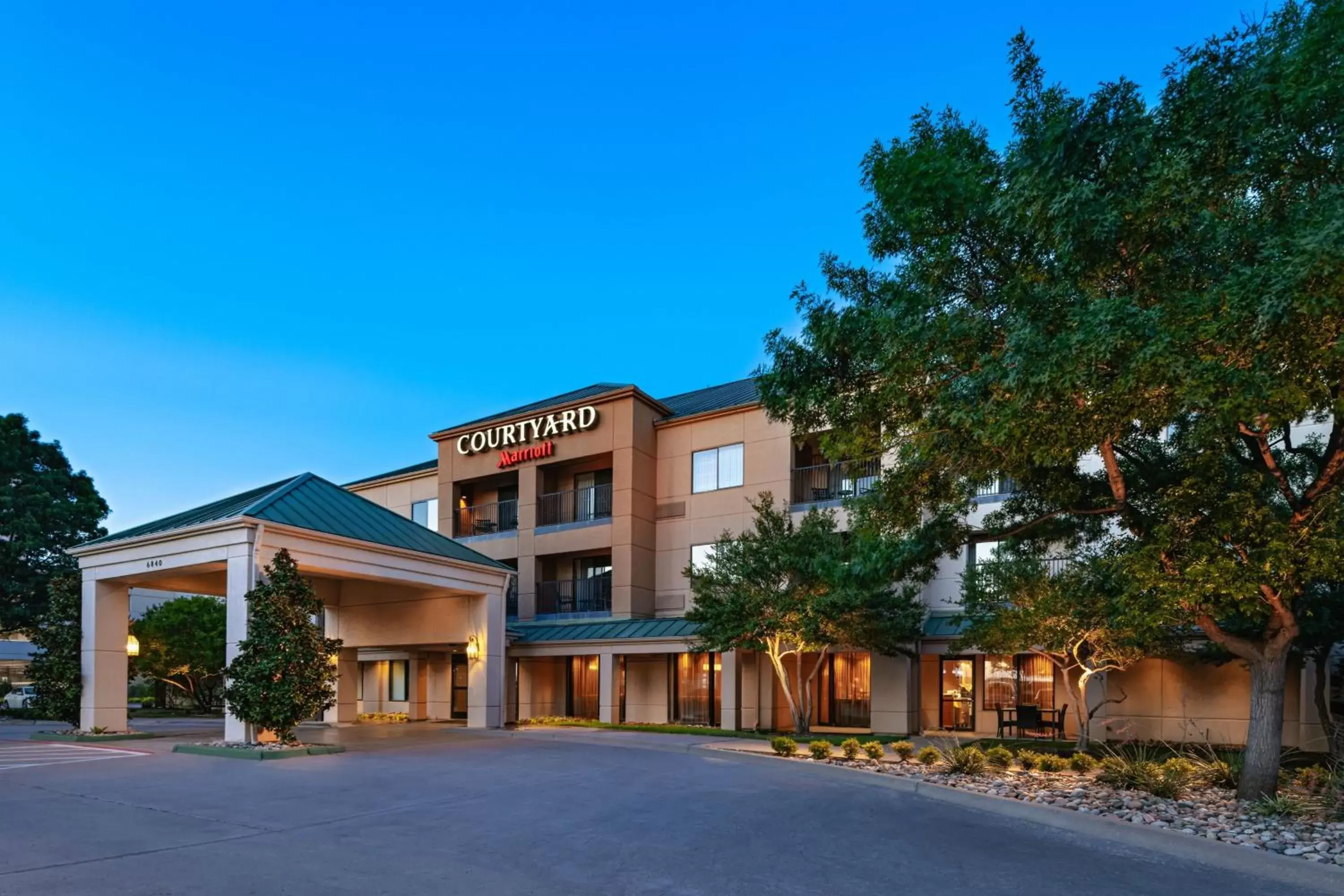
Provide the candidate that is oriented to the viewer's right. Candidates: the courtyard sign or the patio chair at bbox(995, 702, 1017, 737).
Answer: the patio chair

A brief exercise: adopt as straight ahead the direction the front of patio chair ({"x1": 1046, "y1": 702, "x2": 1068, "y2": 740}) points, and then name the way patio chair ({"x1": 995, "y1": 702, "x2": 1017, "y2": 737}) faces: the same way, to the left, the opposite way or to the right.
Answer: the opposite way

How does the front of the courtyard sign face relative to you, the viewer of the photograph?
facing the viewer and to the left of the viewer

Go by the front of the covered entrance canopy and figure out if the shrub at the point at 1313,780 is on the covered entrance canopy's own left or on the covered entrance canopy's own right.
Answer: on the covered entrance canopy's own left

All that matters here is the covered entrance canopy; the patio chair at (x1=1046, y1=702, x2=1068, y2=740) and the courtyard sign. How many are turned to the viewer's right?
0

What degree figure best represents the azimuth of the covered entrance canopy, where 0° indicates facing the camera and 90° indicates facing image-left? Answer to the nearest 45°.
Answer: approximately 45°

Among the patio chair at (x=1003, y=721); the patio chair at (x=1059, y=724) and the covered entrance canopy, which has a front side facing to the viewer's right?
the patio chair at (x=1003, y=721)

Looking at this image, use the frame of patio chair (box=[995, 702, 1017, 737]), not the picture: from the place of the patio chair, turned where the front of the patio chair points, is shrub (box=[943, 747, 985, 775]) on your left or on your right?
on your right

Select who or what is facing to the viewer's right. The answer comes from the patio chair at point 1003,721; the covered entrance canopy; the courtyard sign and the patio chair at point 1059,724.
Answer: the patio chair at point 1003,721

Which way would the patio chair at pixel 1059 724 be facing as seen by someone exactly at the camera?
facing to the left of the viewer

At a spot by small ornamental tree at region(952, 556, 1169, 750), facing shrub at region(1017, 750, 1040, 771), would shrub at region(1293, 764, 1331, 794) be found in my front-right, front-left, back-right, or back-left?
front-left

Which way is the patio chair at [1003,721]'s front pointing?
to the viewer's right

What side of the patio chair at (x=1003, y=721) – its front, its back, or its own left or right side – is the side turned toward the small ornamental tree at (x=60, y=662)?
back

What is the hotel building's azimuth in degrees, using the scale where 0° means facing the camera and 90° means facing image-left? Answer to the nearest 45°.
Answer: approximately 45°

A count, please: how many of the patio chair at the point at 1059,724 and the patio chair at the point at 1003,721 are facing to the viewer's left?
1

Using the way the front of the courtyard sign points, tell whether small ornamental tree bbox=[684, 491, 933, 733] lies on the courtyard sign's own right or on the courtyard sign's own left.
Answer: on the courtyard sign's own left
